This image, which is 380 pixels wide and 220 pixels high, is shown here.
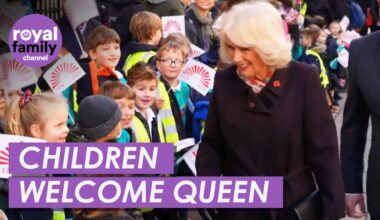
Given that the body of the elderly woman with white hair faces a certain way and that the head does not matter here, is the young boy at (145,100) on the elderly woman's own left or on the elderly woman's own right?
on the elderly woman's own right

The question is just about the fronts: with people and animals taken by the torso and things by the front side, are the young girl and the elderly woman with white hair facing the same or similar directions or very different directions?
very different directions

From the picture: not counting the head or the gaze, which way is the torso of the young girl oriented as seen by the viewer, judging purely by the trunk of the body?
to the viewer's right

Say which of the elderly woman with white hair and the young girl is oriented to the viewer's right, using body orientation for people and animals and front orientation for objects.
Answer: the young girl

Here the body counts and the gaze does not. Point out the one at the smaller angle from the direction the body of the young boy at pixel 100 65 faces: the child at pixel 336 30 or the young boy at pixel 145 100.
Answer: the young boy

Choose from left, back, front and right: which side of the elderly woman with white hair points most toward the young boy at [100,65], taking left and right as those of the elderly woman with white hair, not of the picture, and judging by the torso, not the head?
right
